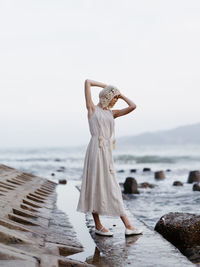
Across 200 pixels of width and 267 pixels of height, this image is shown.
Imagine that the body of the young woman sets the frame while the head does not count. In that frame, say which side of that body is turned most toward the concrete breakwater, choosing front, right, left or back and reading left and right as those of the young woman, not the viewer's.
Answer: right

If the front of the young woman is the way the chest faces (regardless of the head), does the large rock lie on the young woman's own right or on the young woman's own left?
on the young woman's own left
